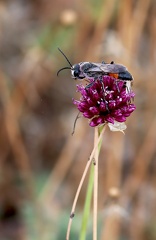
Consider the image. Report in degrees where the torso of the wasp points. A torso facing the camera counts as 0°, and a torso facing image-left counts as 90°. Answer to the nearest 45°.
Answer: approximately 90°
